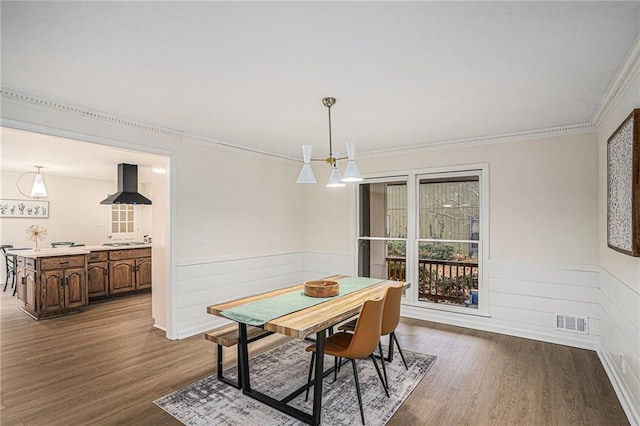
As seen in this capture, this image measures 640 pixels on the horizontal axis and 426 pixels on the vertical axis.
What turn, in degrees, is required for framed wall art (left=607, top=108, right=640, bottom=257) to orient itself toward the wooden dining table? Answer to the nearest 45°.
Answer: approximately 45° to its left

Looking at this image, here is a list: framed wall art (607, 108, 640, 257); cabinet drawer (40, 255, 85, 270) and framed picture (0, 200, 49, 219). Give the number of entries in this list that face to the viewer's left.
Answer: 1

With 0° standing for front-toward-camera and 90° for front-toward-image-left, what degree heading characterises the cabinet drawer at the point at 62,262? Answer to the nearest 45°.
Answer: approximately 0°

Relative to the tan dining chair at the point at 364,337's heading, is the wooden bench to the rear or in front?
in front

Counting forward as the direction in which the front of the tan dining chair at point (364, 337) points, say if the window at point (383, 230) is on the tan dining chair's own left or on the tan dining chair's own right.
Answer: on the tan dining chair's own right

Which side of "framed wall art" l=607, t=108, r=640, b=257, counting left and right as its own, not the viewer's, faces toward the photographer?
left

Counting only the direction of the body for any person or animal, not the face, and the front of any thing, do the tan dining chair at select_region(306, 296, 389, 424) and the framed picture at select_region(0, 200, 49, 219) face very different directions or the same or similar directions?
very different directions

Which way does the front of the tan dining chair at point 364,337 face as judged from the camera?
facing away from the viewer and to the left of the viewer

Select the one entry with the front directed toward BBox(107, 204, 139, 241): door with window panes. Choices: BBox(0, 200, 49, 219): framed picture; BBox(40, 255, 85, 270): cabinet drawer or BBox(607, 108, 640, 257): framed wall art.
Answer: the framed wall art

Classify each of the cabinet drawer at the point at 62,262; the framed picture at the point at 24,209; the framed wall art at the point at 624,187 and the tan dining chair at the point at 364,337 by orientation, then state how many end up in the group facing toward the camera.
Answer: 2

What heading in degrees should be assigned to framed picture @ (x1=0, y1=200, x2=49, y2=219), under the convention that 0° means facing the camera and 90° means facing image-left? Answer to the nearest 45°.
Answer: approximately 0°

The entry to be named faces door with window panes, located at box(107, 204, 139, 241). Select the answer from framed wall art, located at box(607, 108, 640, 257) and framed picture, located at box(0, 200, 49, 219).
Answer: the framed wall art

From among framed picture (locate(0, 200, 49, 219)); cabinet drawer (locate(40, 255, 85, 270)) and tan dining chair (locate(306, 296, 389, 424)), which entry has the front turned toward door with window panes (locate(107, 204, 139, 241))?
the tan dining chair
